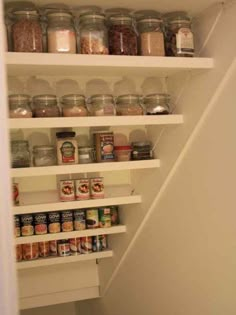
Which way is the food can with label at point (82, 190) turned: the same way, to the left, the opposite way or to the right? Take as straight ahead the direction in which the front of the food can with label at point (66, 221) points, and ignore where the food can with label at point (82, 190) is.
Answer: the same way

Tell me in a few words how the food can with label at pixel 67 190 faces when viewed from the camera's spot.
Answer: facing the viewer

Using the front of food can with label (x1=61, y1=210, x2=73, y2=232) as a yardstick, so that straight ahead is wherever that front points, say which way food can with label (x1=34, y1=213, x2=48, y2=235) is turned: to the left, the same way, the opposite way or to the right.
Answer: the same way

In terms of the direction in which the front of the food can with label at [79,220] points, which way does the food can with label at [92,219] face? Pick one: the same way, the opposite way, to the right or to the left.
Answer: the same way

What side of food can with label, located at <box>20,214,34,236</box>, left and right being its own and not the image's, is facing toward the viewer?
front

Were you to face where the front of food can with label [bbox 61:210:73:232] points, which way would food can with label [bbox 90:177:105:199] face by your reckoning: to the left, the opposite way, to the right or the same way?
the same way

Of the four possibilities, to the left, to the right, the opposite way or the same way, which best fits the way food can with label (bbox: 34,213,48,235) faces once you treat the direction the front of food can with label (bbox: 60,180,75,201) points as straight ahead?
the same way

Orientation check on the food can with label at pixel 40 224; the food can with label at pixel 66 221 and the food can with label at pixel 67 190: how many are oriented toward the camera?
3

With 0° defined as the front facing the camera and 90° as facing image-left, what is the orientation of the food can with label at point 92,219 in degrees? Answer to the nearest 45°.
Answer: approximately 0°
